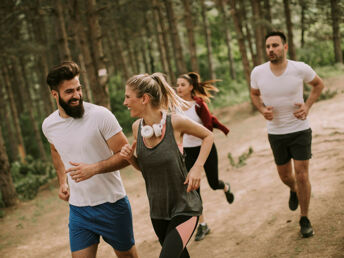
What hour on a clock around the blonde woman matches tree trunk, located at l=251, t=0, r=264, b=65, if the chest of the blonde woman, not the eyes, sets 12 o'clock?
The tree trunk is roughly at 5 o'clock from the blonde woman.

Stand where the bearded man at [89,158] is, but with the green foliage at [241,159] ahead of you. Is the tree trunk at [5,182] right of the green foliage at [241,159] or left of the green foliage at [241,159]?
left

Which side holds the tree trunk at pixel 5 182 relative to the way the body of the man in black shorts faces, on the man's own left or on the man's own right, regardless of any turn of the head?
on the man's own right

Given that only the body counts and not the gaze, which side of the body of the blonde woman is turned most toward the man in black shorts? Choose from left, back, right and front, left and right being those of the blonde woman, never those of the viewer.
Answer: back

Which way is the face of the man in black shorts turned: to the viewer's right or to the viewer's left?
to the viewer's left

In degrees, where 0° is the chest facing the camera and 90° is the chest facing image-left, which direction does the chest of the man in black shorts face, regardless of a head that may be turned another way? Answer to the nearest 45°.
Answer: approximately 0°

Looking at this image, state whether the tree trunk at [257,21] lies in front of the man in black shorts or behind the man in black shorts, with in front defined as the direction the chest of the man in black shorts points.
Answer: behind

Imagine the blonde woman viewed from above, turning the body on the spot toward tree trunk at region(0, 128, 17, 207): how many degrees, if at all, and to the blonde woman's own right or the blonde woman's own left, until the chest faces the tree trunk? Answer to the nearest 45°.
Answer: approximately 90° to the blonde woman's own right

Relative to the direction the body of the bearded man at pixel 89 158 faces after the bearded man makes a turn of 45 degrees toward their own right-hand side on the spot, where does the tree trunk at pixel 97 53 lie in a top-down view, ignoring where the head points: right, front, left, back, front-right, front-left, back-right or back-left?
back-right

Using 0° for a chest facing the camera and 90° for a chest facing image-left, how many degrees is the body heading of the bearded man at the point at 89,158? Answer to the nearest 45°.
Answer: approximately 0°
